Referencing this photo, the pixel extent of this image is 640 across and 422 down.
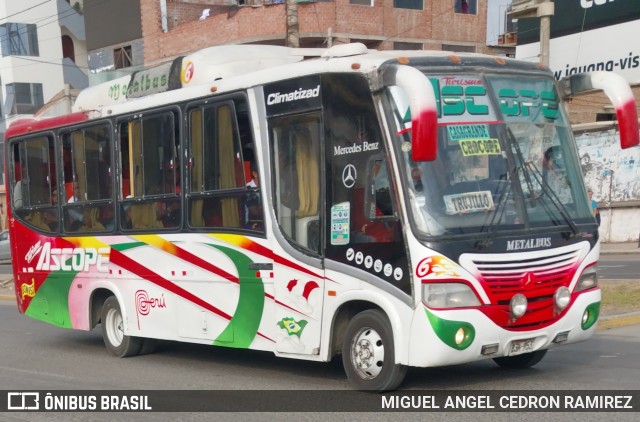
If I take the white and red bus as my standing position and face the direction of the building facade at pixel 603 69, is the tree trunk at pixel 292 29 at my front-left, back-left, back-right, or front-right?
front-left

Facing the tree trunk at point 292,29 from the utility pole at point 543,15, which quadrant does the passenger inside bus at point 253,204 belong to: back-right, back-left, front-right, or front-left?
front-left

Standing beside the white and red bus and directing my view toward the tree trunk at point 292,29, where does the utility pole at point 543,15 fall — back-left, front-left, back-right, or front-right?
front-right

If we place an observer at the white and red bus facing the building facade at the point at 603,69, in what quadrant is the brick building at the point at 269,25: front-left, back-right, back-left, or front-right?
front-left

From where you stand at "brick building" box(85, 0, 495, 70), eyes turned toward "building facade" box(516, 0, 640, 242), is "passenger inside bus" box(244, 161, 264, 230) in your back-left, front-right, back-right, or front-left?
front-right

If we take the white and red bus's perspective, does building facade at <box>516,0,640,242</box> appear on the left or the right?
on its left

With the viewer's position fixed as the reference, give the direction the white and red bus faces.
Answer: facing the viewer and to the right of the viewer

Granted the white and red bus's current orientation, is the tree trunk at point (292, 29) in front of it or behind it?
behind

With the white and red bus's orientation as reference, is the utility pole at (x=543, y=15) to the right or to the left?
on its left
